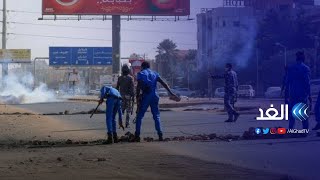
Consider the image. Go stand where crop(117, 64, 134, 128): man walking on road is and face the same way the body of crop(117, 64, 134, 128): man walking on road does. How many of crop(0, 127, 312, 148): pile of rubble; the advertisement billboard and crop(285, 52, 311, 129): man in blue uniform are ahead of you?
1

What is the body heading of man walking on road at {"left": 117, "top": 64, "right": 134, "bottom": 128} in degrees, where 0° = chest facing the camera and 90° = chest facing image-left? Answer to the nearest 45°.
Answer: approximately 180°

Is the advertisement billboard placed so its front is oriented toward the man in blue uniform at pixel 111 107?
yes

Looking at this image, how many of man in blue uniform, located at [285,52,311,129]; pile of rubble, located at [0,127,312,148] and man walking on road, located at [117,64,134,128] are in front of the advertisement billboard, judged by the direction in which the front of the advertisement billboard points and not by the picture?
3

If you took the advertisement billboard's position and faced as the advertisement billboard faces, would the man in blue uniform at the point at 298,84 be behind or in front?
in front

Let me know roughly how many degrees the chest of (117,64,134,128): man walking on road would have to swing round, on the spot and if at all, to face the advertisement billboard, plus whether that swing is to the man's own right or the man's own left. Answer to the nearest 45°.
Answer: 0° — they already face it

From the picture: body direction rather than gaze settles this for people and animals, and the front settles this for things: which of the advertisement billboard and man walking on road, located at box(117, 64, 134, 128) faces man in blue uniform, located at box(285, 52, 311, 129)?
the advertisement billboard

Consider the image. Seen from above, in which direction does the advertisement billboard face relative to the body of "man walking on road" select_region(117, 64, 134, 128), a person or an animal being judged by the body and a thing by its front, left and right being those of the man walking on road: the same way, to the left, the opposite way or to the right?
the opposite way

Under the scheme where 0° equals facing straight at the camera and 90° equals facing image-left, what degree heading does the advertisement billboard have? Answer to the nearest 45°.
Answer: approximately 0°

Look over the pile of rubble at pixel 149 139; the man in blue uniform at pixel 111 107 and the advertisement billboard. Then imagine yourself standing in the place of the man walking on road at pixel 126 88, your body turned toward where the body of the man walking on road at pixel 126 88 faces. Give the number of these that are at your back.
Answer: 2

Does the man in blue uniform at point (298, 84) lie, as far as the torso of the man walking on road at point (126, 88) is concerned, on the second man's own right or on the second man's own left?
on the second man's own right

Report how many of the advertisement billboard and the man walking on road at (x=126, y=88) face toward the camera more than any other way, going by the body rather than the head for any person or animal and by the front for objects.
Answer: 1
